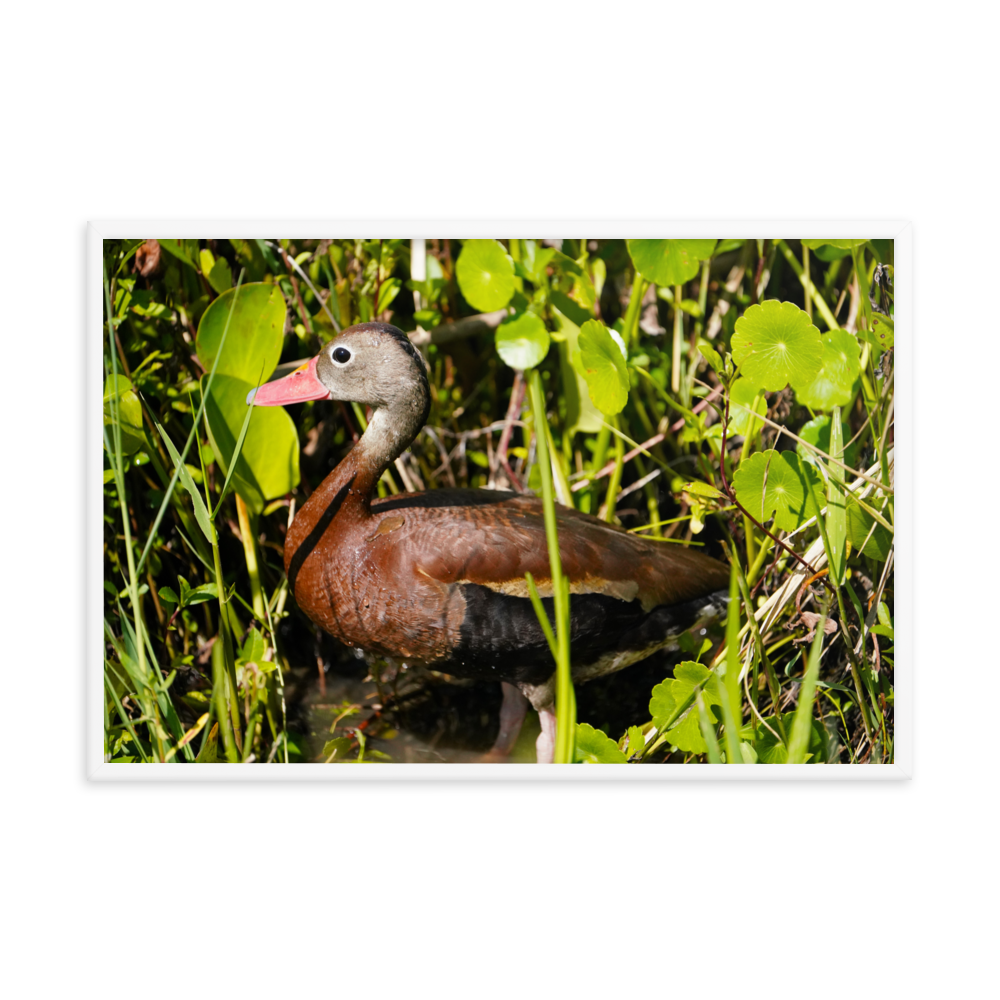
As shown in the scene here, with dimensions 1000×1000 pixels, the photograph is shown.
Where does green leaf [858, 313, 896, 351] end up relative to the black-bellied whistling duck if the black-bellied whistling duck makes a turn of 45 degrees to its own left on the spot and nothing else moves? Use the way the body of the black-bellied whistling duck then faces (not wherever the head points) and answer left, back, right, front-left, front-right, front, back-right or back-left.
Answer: back-left

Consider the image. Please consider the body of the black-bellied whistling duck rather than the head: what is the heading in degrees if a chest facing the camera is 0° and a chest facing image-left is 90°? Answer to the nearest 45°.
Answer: approximately 90°
